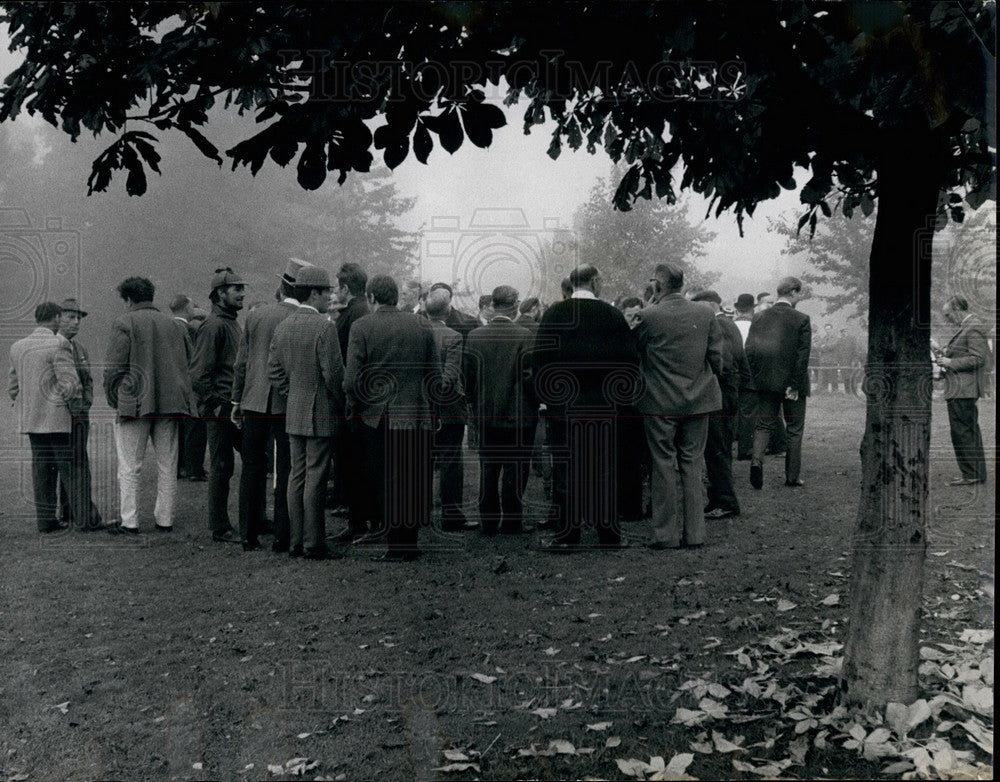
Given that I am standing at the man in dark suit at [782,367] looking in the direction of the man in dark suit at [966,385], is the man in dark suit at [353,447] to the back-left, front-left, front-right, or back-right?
back-right

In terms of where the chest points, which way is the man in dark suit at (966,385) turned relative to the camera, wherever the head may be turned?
to the viewer's left

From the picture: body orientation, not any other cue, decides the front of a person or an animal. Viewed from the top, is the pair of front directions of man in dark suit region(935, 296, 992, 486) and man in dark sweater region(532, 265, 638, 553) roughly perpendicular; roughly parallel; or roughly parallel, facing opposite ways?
roughly perpendicular

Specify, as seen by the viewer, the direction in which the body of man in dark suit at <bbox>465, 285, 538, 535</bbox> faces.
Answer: away from the camera

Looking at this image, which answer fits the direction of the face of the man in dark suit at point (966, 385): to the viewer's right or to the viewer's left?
to the viewer's left

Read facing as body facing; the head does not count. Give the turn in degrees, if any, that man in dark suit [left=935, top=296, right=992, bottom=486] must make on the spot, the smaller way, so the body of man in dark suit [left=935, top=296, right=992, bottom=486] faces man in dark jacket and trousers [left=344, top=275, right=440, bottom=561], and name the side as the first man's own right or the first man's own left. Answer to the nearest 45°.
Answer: approximately 45° to the first man's own left

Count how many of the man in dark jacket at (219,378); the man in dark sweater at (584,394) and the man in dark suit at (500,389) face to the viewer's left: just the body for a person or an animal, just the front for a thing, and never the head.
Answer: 0

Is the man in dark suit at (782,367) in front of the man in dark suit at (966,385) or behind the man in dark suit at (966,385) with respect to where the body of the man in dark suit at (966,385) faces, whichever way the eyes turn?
in front

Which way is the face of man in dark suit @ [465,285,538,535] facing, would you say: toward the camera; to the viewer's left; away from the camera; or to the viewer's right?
away from the camera

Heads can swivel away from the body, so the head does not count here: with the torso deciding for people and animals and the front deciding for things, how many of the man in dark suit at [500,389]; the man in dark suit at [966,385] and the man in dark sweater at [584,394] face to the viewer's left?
1

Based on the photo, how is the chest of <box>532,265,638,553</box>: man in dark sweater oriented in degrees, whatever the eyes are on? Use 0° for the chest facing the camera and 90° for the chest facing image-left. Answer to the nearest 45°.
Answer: approximately 180°
